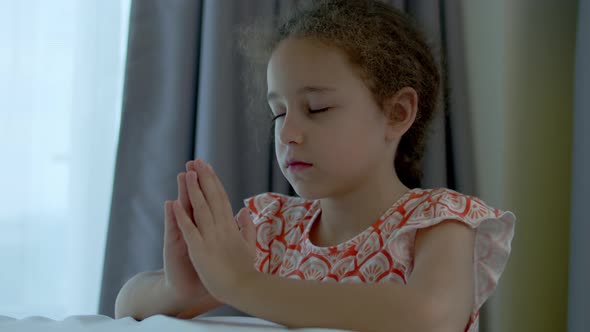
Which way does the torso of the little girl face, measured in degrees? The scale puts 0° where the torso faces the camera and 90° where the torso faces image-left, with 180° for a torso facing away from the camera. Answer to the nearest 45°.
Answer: approximately 45°
